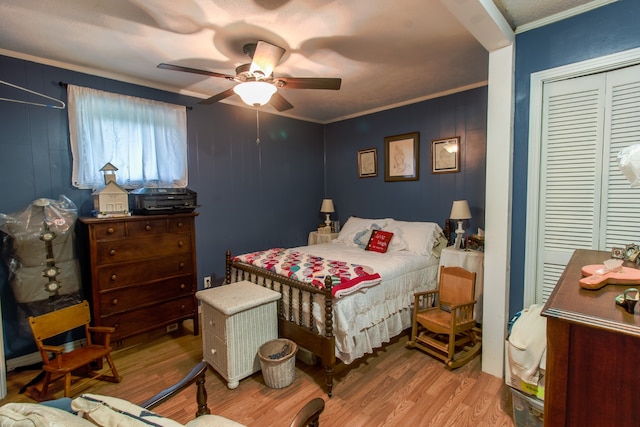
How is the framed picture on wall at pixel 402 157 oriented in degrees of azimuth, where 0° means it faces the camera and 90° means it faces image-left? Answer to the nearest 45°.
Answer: approximately 45°

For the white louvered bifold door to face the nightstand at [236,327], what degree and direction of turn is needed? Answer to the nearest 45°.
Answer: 0° — it already faces it

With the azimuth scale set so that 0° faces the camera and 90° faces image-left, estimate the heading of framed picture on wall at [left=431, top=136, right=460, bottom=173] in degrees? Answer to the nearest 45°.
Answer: approximately 45°

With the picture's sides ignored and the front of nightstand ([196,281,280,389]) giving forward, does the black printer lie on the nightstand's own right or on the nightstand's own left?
on the nightstand's own right

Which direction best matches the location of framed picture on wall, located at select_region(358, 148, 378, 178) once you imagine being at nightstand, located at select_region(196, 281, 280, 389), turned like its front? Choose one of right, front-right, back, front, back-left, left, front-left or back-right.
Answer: back

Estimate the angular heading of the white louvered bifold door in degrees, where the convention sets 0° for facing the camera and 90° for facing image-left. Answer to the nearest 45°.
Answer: approximately 45°

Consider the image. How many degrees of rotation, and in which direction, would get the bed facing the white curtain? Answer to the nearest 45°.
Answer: approximately 45° to its right

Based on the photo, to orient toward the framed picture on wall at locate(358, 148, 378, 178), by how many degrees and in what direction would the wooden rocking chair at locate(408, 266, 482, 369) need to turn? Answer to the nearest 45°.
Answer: approximately 90° to its right

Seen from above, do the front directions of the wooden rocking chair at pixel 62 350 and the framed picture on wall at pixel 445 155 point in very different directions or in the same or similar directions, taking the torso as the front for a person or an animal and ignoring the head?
very different directions
